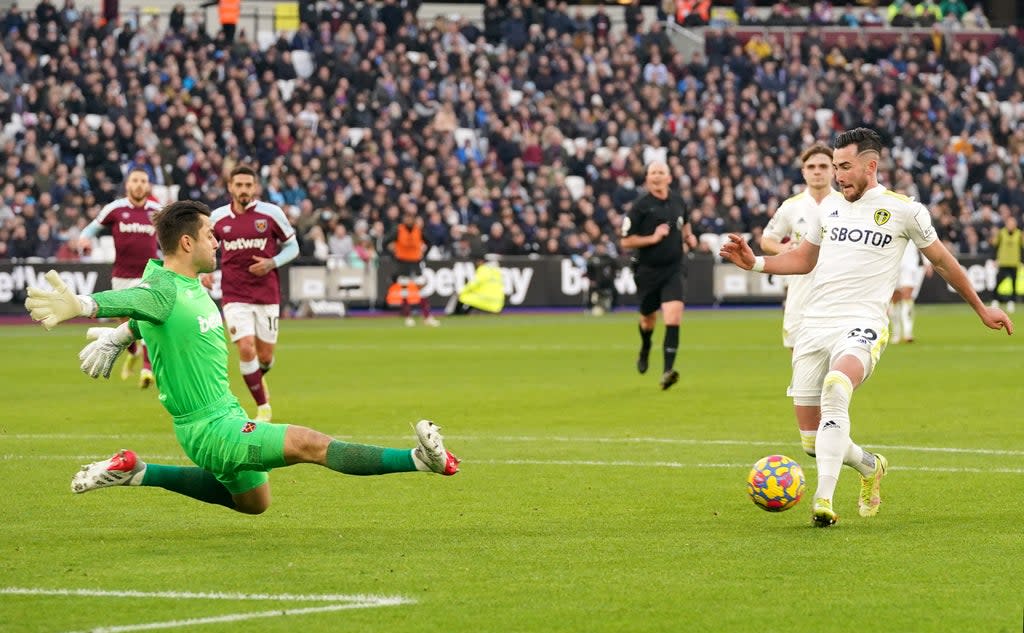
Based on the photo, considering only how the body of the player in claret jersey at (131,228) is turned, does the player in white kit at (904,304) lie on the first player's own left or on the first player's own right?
on the first player's own left

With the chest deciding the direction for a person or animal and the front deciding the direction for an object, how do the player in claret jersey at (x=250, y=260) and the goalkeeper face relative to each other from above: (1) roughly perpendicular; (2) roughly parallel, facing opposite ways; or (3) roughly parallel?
roughly perpendicular

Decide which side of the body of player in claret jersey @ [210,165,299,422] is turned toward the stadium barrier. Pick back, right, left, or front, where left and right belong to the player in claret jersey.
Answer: back

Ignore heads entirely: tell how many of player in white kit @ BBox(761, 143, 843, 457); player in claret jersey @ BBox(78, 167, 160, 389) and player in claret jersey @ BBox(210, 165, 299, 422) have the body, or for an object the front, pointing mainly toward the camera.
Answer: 3

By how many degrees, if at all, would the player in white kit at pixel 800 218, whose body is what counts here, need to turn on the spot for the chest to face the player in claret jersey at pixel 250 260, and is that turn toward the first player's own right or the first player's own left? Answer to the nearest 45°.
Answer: approximately 90° to the first player's own right

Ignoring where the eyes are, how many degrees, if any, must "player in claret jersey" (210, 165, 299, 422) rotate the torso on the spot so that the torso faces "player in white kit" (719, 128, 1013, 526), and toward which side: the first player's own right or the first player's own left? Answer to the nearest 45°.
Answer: approximately 45° to the first player's own left

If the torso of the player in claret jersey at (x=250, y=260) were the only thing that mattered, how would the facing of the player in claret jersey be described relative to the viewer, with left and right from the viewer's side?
facing the viewer

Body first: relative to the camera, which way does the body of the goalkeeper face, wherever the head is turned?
to the viewer's right

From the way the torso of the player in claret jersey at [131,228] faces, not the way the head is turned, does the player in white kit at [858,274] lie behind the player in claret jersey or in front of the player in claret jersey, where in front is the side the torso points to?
in front

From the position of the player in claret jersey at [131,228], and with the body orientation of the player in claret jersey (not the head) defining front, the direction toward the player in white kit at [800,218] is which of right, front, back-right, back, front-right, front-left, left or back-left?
front-left

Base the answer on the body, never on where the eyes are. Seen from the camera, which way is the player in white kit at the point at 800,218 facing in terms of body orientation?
toward the camera

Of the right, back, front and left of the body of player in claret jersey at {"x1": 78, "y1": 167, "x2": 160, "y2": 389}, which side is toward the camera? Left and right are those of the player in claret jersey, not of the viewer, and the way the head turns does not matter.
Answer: front
